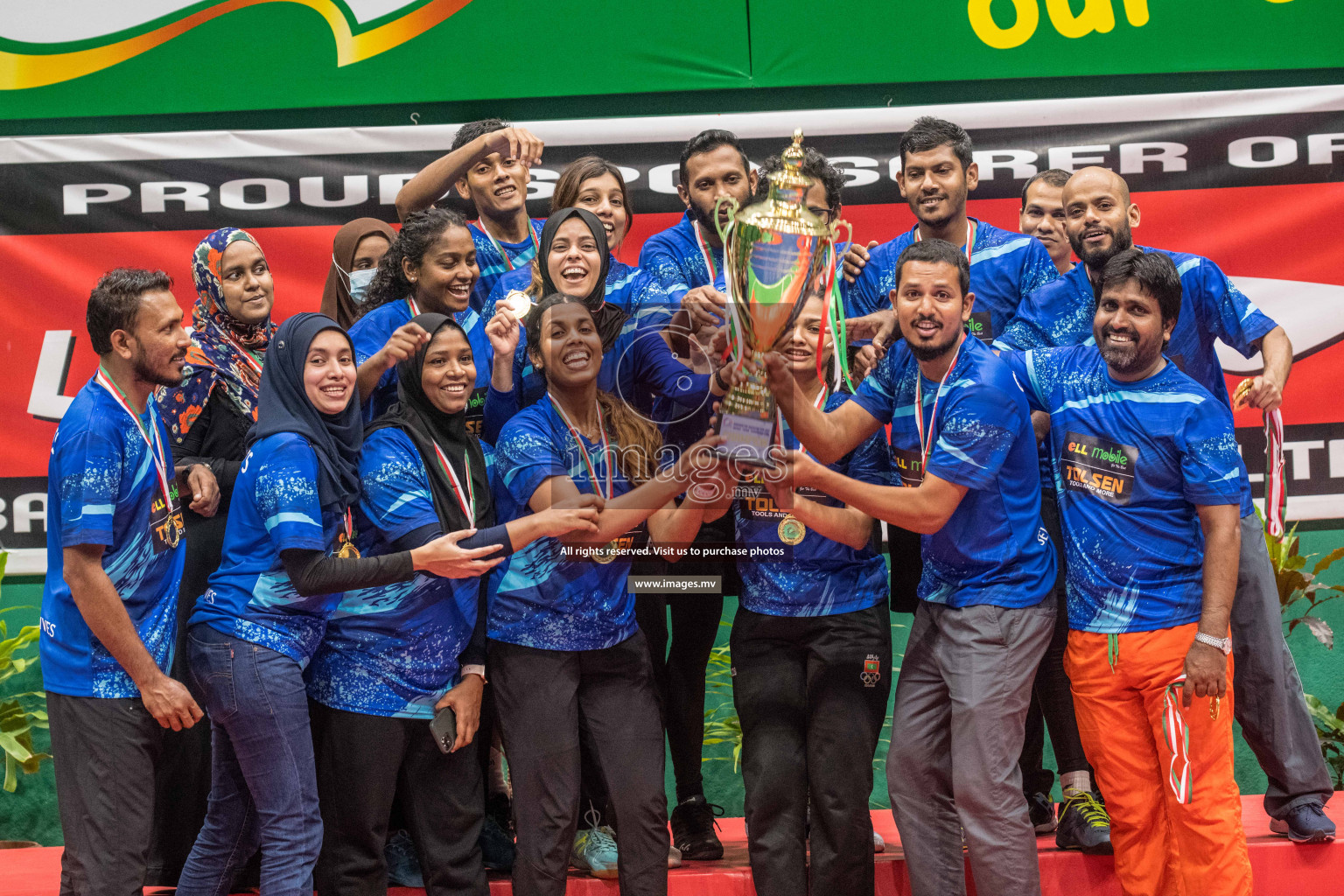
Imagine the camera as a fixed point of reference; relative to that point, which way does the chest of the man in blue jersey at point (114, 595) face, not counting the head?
to the viewer's right

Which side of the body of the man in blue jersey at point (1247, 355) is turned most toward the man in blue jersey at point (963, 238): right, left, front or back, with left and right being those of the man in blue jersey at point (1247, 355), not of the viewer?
right

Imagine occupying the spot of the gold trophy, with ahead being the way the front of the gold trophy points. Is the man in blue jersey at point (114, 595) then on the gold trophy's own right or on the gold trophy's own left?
on the gold trophy's own right

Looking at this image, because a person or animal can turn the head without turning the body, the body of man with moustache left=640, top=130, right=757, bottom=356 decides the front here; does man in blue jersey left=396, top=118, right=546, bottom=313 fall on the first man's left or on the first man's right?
on the first man's right

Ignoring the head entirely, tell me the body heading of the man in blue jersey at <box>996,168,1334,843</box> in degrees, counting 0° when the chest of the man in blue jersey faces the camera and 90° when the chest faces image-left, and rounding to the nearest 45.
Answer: approximately 0°

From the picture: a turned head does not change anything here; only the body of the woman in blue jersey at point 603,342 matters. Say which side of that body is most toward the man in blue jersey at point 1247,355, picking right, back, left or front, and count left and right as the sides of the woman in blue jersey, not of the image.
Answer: left

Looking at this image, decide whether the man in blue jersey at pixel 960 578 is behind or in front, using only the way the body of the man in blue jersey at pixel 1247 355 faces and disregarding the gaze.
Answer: in front

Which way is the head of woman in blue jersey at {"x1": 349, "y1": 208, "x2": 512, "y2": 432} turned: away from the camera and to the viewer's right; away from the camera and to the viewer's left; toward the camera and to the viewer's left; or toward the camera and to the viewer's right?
toward the camera and to the viewer's right
